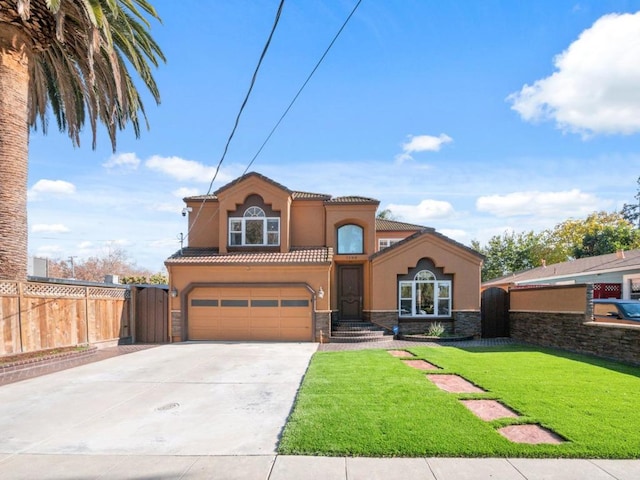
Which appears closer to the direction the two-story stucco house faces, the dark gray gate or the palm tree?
the palm tree

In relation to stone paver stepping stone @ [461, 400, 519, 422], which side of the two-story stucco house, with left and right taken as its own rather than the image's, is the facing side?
front

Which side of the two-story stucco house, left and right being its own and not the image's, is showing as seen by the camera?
front

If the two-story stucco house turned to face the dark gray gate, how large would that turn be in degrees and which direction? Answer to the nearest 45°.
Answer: approximately 90° to its left

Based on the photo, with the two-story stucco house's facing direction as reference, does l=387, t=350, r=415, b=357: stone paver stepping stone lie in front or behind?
in front

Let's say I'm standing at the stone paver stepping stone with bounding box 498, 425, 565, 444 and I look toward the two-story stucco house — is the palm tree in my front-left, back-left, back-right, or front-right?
front-left

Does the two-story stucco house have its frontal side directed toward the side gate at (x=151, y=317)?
no

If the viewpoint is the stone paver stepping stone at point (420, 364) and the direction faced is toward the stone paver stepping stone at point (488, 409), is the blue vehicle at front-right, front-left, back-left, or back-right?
back-left

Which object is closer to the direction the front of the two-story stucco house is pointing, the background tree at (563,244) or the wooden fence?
the wooden fence

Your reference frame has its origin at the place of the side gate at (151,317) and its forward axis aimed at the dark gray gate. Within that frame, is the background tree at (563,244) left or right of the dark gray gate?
left

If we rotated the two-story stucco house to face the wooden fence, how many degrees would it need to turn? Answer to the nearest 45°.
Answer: approximately 45° to its right

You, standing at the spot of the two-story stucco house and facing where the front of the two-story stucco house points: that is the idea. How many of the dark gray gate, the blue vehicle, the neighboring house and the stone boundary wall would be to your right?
0
